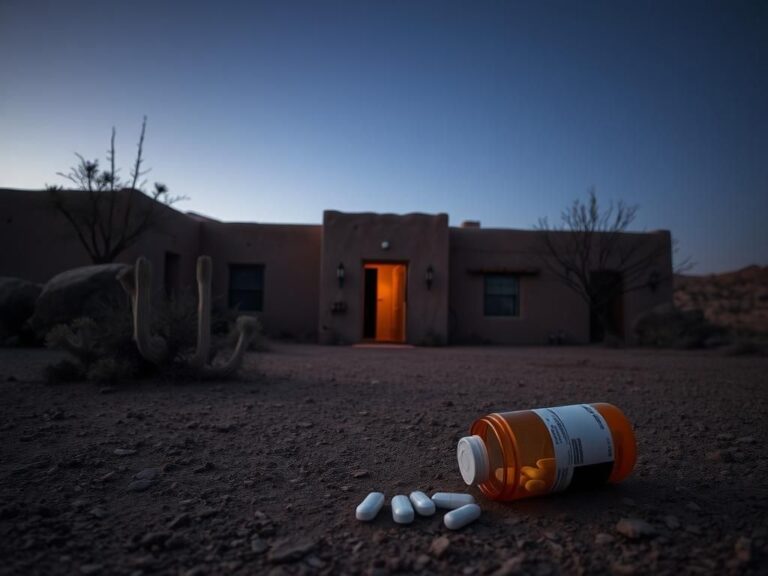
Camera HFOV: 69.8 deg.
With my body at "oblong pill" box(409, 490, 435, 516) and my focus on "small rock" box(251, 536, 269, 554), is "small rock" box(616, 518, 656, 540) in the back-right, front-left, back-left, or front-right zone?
back-left

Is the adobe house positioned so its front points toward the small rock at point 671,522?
yes

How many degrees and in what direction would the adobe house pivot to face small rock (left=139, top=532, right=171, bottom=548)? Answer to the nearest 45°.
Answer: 0° — it already faces it

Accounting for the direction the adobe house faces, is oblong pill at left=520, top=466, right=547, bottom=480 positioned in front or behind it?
in front

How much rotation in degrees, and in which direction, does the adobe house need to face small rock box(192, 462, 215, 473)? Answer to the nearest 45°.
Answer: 0° — it already faces it

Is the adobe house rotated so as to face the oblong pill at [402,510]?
yes

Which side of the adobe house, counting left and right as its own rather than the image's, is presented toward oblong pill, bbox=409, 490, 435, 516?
front

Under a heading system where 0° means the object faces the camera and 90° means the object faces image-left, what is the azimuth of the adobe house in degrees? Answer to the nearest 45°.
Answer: approximately 0°

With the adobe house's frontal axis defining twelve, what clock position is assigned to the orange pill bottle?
The orange pill bottle is roughly at 12 o'clock from the adobe house.

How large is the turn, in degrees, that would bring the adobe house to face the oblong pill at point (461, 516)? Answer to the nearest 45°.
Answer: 0° — it already faces it

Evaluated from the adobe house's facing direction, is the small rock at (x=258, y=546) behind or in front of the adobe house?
in front
